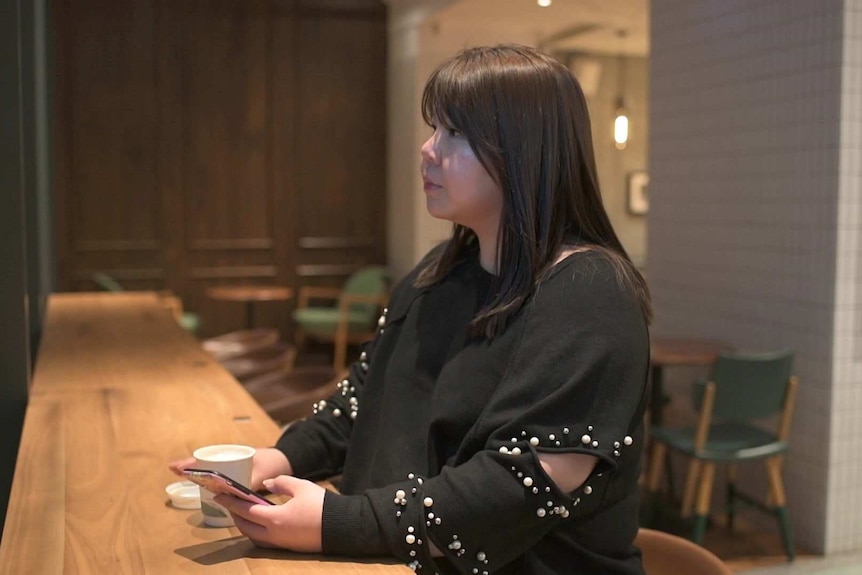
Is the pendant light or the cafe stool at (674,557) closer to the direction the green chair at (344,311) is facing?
the cafe stool

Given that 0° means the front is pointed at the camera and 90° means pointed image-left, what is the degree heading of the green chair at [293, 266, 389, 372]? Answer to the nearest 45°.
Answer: approximately 45°

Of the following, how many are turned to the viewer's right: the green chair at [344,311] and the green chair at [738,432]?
0

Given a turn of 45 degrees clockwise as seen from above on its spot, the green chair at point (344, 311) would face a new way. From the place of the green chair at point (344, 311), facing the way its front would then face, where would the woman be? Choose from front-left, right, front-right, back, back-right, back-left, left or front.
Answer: left

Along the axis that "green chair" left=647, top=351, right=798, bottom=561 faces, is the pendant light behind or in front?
in front

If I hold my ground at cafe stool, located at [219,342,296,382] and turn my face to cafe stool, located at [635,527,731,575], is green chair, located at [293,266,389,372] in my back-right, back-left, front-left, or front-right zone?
back-left

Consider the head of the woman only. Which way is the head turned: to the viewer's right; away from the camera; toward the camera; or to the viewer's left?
to the viewer's left
